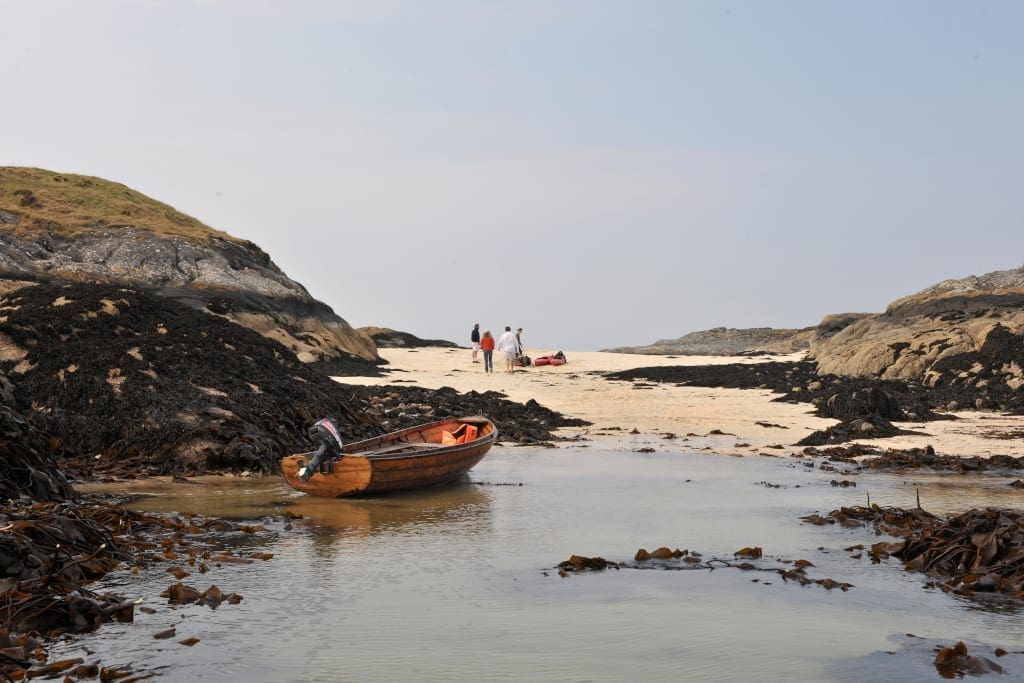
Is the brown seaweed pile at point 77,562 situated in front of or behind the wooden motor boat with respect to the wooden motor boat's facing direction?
behind

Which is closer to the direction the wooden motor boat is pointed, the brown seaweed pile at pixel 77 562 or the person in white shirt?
the person in white shirt

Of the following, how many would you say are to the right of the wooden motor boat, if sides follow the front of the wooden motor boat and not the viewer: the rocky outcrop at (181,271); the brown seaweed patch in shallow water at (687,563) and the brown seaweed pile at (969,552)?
2

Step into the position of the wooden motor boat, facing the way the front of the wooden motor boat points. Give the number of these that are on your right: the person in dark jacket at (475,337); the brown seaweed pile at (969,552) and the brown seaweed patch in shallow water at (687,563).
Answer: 2

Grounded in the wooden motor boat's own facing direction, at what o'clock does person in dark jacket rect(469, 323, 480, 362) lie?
The person in dark jacket is roughly at 11 o'clock from the wooden motor boat.

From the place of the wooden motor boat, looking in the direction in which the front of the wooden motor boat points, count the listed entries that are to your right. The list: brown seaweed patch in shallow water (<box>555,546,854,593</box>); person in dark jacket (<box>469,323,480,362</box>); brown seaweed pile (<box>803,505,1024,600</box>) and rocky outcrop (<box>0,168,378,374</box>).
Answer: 2

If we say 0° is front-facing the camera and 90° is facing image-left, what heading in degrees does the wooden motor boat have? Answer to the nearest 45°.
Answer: approximately 225°

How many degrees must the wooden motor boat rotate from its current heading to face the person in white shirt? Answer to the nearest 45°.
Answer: approximately 45° to its left

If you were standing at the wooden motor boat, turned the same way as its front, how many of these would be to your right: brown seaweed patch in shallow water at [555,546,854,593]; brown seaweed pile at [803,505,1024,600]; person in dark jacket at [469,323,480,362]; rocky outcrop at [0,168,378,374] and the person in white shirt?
2

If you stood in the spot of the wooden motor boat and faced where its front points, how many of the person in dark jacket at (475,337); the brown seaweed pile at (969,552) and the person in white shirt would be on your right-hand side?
1

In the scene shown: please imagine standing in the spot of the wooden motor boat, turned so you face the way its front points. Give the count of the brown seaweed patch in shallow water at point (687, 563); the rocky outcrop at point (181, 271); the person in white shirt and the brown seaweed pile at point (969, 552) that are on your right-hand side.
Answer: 2

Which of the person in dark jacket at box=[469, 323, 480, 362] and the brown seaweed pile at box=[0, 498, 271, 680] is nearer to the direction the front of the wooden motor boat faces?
the person in dark jacket

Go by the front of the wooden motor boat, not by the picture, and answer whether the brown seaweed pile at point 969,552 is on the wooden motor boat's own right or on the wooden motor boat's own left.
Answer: on the wooden motor boat's own right

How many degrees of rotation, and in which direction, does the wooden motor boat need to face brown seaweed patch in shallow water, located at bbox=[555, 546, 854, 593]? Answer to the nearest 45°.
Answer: approximately 90° to its right
